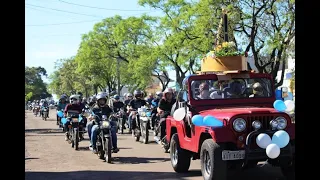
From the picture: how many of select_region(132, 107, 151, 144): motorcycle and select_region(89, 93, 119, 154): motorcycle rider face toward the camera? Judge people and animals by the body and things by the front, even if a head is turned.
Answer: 2

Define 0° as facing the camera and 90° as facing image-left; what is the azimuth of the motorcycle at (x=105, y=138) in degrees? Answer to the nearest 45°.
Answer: approximately 0°

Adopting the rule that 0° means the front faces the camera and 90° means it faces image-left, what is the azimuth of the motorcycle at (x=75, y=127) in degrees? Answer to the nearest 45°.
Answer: approximately 0°

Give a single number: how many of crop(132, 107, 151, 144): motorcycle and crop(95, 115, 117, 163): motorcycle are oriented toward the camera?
2

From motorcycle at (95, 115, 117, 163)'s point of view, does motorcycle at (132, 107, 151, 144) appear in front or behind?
behind

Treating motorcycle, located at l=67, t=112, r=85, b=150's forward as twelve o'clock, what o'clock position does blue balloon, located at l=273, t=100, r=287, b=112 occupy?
The blue balloon is roughly at 11 o'clock from the motorcycle.

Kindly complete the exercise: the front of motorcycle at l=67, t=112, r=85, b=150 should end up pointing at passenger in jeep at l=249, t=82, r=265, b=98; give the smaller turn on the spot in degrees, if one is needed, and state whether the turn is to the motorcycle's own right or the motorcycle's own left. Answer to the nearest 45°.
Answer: approximately 45° to the motorcycle's own left

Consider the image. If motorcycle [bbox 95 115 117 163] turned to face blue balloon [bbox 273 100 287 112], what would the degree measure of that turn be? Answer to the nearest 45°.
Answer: approximately 45° to its left

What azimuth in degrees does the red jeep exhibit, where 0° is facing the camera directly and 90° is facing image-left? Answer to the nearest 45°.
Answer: approximately 315°
